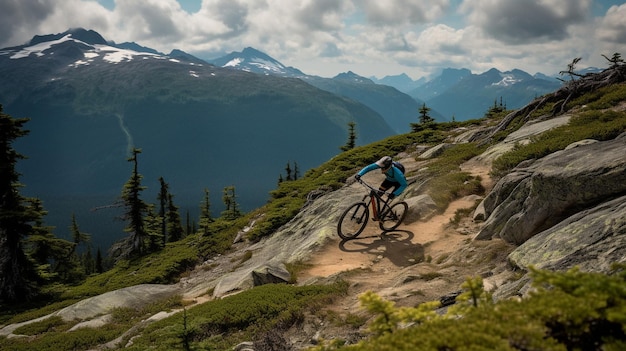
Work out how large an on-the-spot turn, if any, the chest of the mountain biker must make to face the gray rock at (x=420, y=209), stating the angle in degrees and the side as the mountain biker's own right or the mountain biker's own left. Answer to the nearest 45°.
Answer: approximately 180°

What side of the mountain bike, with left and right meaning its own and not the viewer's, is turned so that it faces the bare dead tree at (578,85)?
back

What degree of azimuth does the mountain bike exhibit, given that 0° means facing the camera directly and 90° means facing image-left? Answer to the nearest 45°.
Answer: approximately 45°
